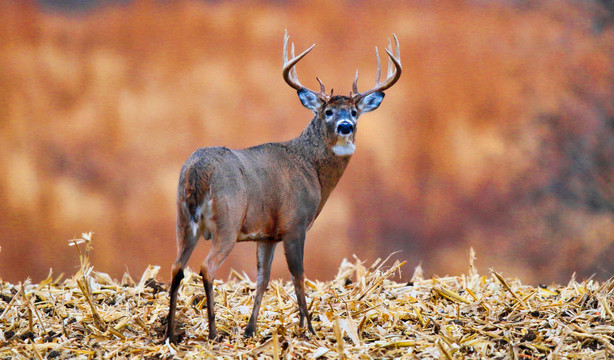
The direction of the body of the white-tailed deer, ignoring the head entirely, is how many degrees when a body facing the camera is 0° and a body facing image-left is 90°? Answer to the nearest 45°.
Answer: approximately 225°
